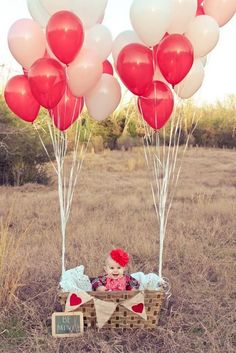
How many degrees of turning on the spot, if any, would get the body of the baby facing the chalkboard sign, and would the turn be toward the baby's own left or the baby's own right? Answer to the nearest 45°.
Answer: approximately 90° to the baby's own right

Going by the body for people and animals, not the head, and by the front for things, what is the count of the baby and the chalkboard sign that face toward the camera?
2

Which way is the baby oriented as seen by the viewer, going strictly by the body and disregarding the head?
toward the camera

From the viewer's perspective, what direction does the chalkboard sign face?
toward the camera

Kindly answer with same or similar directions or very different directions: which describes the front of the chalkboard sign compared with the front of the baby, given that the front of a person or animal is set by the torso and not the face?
same or similar directions
